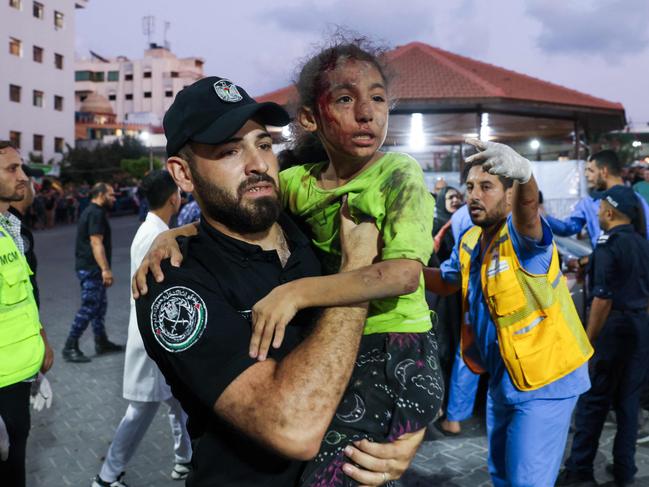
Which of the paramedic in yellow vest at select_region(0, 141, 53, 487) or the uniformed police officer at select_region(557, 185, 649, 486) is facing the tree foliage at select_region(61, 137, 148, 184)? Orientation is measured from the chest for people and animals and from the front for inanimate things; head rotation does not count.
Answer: the uniformed police officer

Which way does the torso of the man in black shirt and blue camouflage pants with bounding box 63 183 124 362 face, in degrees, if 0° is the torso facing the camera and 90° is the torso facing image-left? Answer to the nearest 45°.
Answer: approximately 270°

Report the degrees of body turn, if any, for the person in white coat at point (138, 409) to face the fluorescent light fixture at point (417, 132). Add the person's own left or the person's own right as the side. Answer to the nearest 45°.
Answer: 0° — they already face it

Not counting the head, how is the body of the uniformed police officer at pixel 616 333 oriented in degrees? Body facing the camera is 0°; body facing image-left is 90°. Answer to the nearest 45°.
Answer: approximately 135°

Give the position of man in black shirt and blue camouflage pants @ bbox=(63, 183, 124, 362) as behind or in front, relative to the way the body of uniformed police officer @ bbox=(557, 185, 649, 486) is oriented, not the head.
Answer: in front

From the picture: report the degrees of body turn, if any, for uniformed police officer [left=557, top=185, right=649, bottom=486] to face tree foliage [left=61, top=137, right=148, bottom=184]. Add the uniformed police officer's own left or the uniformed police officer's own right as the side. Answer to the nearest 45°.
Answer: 0° — they already face it

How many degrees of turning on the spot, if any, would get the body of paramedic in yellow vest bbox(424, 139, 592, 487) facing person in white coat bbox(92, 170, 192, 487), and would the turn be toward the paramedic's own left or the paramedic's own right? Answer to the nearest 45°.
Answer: approximately 45° to the paramedic's own right

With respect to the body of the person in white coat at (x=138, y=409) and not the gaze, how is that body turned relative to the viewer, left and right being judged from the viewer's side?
facing away from the viewer and to the right of the viewer

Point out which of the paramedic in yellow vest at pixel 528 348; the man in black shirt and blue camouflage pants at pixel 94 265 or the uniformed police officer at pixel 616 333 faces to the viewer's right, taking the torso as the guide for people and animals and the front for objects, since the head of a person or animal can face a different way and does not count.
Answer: the man in black shirt and blue camouflage pants
